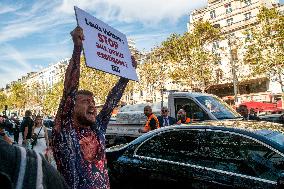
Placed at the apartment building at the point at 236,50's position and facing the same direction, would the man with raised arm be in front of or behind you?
in front

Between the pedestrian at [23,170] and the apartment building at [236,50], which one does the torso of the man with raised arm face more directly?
the pedestrian

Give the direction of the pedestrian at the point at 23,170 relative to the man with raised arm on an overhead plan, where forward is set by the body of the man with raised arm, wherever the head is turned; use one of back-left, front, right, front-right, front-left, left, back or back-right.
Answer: front-right

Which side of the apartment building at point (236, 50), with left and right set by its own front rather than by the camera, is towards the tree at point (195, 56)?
front

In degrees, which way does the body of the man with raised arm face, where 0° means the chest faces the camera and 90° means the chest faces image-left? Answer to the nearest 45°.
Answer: approximately 315°

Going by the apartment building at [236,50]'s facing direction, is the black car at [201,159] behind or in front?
in front

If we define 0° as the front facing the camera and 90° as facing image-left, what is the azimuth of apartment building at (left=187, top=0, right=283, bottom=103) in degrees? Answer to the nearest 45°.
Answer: approximately 45°

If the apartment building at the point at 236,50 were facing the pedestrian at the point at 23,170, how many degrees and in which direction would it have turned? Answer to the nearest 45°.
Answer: approximately 45° to its left

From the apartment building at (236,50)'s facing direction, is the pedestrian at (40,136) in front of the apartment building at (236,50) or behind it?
in front

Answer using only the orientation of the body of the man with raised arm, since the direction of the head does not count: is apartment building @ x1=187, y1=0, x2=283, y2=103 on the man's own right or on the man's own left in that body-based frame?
on the man's own left
